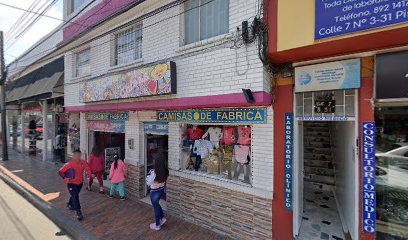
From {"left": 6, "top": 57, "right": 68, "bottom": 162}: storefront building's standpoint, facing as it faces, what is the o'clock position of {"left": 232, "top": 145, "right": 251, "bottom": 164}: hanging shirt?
The hanging shirt is roughly at 10 o'clock from the storefront building.

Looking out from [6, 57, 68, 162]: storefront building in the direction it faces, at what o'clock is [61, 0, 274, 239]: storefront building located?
[61, 0, 274, 239]: storefront building is roughly at 10 o'clock from [6, 57, 68, 162]: storefront building.

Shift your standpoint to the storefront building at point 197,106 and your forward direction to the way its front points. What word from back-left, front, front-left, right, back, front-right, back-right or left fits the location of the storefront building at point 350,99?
left

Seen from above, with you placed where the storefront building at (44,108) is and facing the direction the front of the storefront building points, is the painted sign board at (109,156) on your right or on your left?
on your left

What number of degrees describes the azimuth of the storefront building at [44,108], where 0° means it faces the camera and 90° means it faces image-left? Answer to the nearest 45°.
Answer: approximately 45°

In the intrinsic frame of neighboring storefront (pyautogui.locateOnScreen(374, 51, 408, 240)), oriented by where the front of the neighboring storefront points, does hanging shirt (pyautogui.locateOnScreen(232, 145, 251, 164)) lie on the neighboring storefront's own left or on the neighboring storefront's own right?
on the neighboring storefront's own right

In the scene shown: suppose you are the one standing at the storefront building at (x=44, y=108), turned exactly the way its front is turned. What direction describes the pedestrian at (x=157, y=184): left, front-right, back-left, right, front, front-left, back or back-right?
front-left

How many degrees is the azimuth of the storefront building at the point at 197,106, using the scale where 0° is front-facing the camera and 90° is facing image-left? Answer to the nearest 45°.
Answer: approximately 45°

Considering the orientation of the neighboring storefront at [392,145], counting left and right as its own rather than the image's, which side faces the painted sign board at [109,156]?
right
